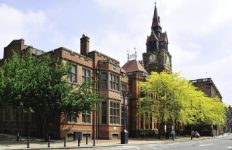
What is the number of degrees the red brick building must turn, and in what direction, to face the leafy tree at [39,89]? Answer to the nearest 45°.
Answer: approximately 45° to its right

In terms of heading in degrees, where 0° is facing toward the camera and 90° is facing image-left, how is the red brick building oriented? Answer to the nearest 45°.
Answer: approximately 315°
